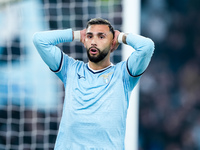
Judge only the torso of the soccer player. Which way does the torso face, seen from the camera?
toward the camera
